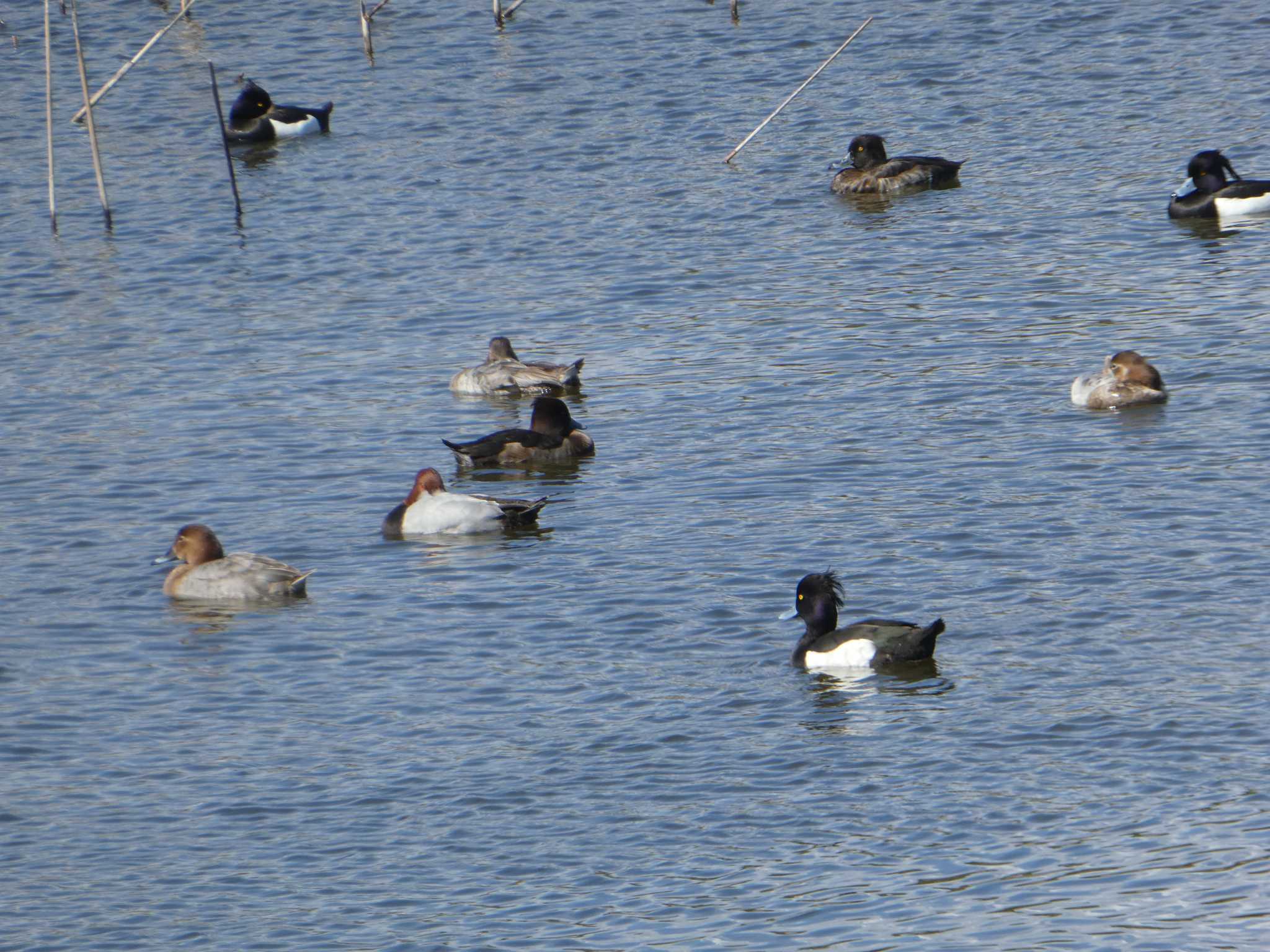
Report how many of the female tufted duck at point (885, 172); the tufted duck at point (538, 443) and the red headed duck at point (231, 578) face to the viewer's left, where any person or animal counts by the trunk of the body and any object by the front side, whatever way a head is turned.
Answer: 2

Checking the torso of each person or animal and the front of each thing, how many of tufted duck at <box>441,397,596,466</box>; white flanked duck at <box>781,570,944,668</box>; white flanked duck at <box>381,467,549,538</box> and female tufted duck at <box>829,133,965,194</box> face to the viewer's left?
3

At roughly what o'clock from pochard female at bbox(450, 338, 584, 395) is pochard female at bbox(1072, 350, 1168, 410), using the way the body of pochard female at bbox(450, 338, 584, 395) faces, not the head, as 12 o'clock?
pochard female at bbox(1072, 350, 1168, 410) is roughly at 7 o'clock from pochard female at bbox(450, 338, 584, 395).

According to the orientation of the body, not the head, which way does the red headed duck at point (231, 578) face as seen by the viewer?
to the viewer's left

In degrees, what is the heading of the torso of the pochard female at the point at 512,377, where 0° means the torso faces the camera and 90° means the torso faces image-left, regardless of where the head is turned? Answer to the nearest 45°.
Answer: approximately 90°

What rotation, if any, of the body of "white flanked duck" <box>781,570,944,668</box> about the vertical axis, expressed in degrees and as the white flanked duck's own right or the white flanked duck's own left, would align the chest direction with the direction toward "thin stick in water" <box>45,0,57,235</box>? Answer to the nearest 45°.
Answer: approximately 45° to the white flanked duck's own right

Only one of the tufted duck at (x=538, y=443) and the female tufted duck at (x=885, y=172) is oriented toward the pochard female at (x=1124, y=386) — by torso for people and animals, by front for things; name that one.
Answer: the tufted duck at (x=538, y=443)

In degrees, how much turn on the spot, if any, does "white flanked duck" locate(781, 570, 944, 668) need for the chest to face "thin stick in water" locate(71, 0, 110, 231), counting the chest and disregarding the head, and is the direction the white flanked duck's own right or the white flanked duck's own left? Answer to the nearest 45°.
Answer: approximately 45° to the white flanked duck's own right

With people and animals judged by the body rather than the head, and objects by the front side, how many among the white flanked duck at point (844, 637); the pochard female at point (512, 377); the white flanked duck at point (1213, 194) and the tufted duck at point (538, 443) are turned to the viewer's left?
3

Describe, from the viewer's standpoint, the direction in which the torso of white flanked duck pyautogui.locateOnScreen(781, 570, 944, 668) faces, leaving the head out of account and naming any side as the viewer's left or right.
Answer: facing to the left of the viewer

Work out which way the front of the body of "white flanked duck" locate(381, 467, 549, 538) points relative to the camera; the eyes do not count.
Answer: to the viewer's left

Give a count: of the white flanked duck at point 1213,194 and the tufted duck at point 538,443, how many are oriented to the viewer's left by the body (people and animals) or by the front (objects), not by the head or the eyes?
1

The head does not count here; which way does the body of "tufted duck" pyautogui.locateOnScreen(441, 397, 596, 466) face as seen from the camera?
to the viewer's right

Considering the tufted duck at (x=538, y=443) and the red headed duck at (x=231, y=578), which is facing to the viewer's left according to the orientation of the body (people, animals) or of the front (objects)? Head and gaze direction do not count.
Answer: the red headed duck

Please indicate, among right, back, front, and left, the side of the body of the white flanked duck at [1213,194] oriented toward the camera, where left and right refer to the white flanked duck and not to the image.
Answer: left
